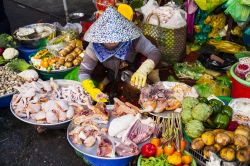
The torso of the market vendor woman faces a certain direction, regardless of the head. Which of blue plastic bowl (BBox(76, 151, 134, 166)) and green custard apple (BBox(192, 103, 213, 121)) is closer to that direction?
the blue plastic bowl

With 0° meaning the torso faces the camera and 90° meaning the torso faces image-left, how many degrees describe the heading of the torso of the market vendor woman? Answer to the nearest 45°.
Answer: approximately 0°

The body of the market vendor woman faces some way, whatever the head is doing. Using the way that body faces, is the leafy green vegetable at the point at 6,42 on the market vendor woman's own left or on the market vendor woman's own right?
on the market vendor woman's own right

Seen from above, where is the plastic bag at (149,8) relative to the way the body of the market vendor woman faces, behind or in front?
behind

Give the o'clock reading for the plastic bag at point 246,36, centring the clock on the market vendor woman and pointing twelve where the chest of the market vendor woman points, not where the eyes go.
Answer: The plastic bag is roughly at 8 o'clock from the market vendor woman.

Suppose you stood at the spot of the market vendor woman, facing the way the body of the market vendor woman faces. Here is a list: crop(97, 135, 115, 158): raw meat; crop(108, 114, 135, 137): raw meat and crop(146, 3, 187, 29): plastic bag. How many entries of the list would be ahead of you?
2

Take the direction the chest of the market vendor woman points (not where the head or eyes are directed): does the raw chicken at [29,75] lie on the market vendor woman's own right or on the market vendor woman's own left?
on the market vendor woman's own right

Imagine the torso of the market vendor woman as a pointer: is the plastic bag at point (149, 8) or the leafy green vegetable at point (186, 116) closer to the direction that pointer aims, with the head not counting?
the leafy green vegetable

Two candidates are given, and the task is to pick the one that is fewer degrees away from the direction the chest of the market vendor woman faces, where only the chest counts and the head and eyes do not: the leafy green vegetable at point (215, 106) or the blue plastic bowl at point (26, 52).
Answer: the leafy green vegetable

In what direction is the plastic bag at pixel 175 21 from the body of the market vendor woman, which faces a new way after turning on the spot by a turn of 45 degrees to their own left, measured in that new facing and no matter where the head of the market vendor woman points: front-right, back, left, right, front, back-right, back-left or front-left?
left

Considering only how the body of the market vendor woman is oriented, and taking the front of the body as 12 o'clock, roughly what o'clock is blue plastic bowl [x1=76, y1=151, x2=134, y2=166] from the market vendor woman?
The blue plastic bowl is roughly at 12 o'clock from the market vendor woman.
